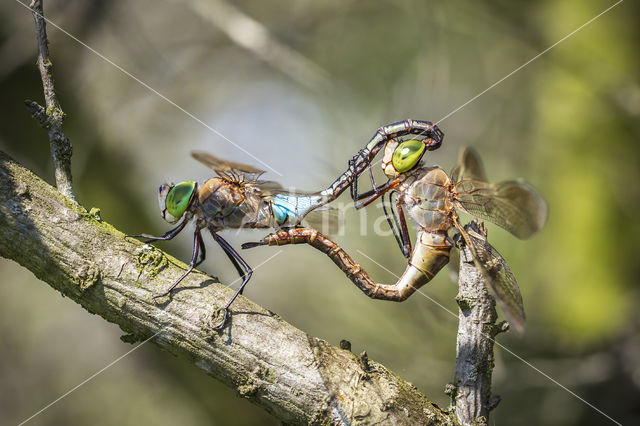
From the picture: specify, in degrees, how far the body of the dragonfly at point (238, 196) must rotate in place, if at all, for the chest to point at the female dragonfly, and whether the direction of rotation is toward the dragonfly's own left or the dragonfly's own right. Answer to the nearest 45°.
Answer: approximately 180°

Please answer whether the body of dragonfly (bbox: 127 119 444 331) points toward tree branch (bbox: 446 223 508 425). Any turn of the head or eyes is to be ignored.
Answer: no

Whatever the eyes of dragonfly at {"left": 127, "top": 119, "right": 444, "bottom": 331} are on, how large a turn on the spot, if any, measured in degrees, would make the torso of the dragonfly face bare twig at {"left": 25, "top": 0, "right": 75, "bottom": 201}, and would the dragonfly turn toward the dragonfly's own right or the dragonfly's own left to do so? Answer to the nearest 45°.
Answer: approximately 45° to the dragonfly's own left

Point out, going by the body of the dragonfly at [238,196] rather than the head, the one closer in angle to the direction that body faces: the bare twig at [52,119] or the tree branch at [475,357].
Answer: the bare twig

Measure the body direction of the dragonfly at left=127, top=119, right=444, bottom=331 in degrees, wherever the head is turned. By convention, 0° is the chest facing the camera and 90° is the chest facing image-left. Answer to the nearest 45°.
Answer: approximately 90°
